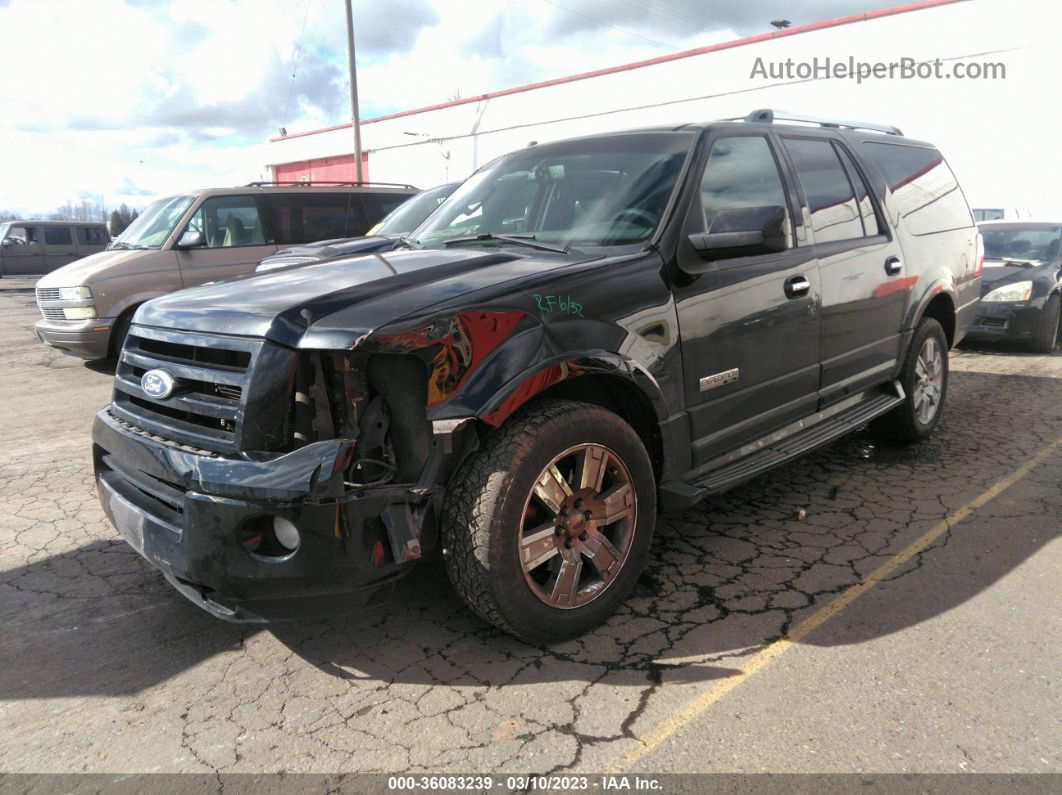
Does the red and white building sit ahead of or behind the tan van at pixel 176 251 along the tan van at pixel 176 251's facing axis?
behind

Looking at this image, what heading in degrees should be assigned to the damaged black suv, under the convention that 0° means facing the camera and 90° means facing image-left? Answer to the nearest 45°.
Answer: approximately 45°

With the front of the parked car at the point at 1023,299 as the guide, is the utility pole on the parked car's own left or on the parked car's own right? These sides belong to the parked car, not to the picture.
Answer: on the parked car's own right

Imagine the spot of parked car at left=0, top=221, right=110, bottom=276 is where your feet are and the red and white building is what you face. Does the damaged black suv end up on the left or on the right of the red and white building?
right

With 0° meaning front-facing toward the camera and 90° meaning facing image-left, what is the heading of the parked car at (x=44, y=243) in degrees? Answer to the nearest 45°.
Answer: approximately 90°

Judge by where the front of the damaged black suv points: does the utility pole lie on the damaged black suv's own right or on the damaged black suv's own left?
on the damaged black suv's own right

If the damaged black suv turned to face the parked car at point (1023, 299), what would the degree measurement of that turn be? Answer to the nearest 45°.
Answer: approximately 180°

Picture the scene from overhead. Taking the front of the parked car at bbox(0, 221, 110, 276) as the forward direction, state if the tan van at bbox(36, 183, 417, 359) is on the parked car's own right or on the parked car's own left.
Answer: on the parked car's own left
